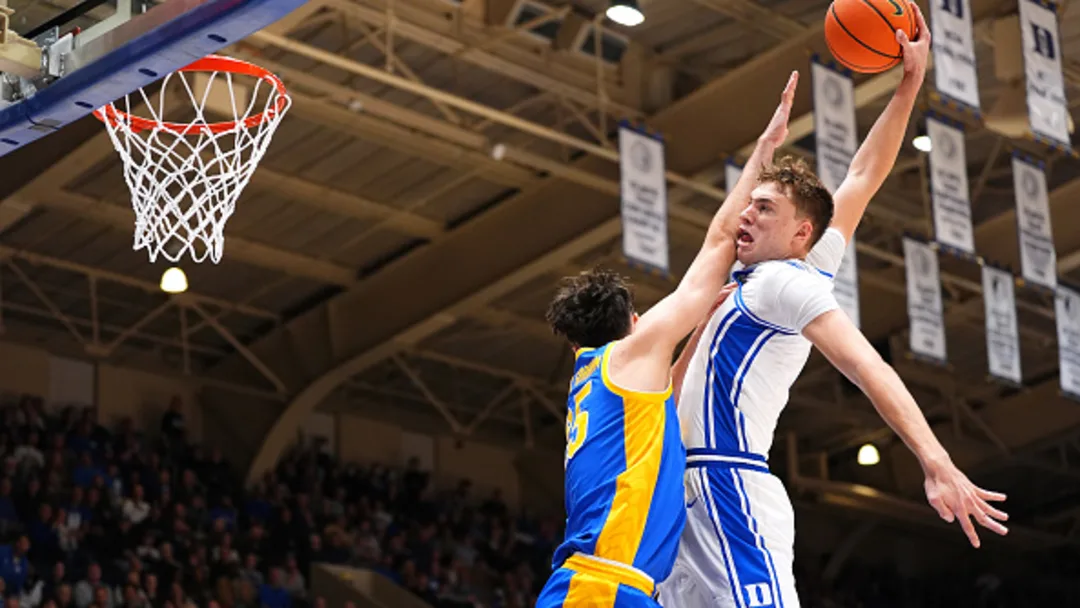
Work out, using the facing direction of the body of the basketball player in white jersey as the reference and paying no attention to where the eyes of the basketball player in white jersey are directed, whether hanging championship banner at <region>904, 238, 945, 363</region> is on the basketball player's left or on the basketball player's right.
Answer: on the basketball player's right

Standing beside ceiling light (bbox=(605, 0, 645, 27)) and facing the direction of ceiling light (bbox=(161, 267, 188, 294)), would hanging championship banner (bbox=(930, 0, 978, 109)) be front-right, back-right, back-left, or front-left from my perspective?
back-right

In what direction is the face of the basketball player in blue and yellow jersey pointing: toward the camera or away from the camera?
away from the camera

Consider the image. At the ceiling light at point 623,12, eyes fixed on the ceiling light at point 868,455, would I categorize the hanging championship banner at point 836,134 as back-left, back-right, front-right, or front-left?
front-right

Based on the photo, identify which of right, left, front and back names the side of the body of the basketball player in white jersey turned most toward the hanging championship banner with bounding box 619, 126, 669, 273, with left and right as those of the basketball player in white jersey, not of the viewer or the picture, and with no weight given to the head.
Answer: right

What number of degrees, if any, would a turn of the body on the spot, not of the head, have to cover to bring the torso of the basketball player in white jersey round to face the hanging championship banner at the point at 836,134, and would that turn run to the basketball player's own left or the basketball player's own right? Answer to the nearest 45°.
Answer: approximately 90° to the basketball player's own right

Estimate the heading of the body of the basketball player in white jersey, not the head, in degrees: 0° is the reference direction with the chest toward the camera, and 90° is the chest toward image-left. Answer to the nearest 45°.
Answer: approximately 90°

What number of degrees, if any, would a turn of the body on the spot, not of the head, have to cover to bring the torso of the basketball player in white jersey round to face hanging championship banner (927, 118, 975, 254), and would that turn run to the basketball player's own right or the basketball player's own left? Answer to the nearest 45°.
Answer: approximately 90° to the basketball player's own right

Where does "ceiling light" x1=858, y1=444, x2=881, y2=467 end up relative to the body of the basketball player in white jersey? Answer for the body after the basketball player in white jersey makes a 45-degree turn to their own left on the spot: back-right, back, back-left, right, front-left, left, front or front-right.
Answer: back-right

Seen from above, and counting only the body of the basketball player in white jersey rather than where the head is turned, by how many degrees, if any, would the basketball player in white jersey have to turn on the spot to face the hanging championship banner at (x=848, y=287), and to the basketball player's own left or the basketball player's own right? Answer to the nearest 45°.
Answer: approximately 90° to the basketball player's own right
